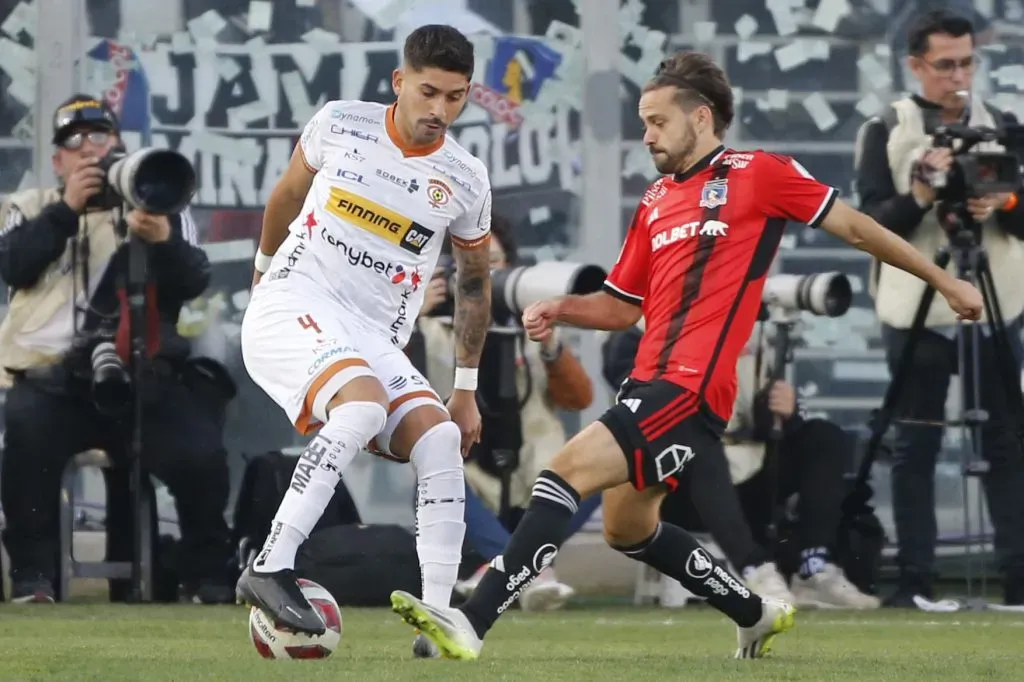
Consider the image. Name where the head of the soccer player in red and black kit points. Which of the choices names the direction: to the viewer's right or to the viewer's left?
to the viewer's left

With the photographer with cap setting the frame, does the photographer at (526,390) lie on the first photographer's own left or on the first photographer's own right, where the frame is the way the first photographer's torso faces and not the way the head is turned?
on the first photographer's own left

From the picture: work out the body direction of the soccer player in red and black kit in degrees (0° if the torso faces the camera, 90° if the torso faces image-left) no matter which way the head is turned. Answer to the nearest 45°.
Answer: approximately 45°

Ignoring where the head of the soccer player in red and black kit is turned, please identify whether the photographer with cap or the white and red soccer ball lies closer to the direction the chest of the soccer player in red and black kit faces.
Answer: the white and red soccer ball

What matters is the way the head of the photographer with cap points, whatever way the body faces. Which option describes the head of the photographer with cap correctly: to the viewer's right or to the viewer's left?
to the viewer's right

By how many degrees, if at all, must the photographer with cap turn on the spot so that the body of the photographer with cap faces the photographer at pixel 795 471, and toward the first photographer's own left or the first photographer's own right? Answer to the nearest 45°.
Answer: approximately 90° to the first photographer's own left

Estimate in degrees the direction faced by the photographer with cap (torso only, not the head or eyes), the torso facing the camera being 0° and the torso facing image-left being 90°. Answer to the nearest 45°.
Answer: approximately 0°

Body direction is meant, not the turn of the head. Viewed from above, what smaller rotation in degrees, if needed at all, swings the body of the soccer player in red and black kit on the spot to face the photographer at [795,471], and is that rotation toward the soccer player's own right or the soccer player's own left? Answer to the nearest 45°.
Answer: approximately 135° to the soccer player's own right
